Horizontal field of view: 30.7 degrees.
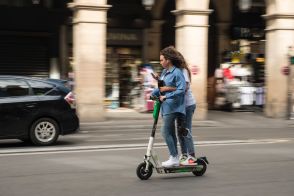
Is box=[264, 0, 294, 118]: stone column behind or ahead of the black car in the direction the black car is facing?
behind

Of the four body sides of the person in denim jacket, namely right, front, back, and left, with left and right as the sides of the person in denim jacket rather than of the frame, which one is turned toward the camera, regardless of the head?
left

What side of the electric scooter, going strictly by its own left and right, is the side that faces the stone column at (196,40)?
right

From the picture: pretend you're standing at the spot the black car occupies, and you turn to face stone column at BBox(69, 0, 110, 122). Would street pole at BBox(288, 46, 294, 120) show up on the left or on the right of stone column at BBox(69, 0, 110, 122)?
right

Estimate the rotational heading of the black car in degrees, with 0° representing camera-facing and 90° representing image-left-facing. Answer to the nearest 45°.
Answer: approximately 90°

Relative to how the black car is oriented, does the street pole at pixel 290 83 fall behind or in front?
behind

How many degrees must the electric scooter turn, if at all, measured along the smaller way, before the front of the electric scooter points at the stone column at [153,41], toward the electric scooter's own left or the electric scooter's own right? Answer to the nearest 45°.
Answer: approximately 90° to the electric scooter's own right

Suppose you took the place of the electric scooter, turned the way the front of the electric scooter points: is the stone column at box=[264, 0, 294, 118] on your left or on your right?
on your right
